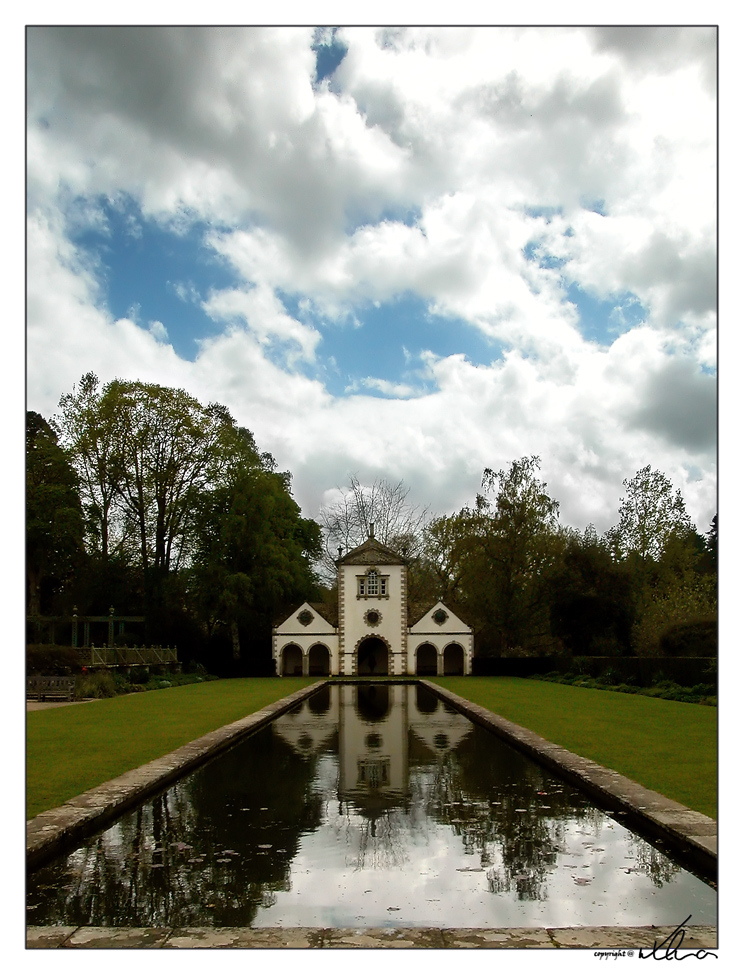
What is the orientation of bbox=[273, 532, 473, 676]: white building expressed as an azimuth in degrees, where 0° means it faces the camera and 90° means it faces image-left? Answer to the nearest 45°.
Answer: approximately 0°

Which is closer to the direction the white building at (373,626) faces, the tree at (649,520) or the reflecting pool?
the reflecting pool
